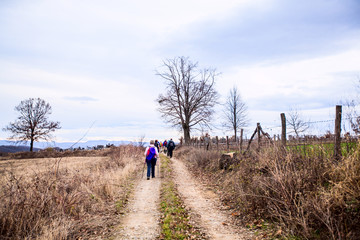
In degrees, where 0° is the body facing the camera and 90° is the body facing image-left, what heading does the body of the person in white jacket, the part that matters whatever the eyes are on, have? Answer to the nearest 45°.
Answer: approximately 180°

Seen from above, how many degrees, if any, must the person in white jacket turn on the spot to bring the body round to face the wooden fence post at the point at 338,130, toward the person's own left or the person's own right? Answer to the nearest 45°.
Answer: approximately 135° to the person's own right
